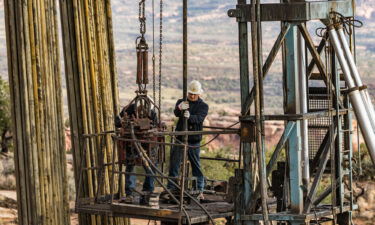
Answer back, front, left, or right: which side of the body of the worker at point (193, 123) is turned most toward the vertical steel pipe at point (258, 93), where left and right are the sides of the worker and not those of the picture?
left

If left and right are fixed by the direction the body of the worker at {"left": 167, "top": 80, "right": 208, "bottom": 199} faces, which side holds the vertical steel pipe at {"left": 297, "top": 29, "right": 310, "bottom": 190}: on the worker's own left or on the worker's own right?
on the worker's own left

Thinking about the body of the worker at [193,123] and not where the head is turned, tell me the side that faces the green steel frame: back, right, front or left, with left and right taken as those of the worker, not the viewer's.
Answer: left

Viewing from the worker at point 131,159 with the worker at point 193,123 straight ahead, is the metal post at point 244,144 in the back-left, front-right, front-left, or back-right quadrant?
front-right

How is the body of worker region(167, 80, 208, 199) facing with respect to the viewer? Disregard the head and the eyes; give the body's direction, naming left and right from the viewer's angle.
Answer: facing the viewer and to the left of the viewer
